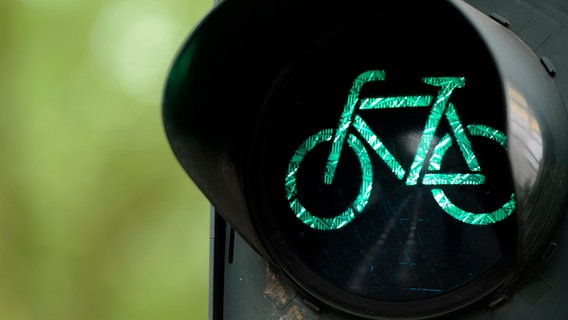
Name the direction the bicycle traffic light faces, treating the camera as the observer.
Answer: facing the viewer and to the left of the viewer
